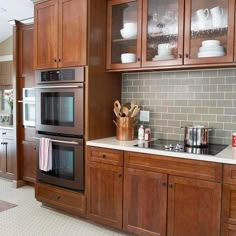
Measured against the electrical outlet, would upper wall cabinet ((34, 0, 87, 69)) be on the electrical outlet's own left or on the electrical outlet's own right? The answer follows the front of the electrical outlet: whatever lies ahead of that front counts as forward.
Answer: on the electrical outlet's own right

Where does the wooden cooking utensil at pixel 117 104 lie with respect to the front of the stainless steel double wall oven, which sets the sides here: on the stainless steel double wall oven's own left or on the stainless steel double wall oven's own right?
on the stainless steel double wall oven's own left

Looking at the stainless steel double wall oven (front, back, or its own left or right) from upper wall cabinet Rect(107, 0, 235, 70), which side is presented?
left

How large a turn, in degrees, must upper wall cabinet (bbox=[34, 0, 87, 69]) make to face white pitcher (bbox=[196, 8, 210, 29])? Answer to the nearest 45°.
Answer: approximately 90° to its left

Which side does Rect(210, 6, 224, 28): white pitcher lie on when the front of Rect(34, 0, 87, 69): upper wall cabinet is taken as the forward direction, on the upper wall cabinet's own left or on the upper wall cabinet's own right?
on the upper wall cabinet's own left
